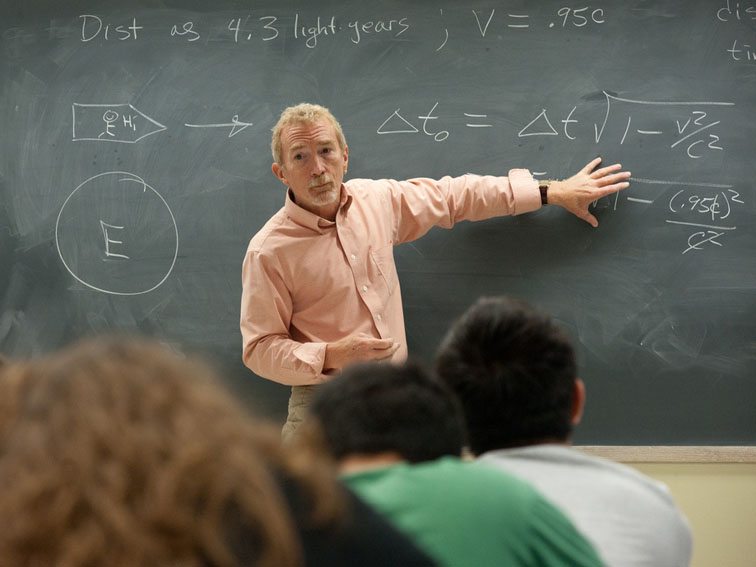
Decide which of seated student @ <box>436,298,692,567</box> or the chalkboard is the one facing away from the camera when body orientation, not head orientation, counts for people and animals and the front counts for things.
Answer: the seated student

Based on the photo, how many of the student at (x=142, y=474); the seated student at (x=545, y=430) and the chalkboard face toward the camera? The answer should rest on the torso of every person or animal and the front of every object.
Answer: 1

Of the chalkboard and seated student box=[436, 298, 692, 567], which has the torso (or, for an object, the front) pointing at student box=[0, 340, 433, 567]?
the chalkboard

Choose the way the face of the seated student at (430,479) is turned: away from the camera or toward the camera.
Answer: away from the camera

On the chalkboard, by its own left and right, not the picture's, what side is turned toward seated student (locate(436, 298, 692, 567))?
front

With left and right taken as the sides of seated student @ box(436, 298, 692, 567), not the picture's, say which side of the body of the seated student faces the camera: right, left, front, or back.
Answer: back

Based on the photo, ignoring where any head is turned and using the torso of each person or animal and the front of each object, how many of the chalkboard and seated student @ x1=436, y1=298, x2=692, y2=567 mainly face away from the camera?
1

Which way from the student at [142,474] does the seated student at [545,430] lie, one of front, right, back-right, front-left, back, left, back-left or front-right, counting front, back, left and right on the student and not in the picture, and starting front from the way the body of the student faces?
front-right

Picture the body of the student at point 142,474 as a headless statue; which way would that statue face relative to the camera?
away from the camera

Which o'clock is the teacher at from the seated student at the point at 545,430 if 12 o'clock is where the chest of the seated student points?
The teacher is roughly at 11 o'clock from the seated student.

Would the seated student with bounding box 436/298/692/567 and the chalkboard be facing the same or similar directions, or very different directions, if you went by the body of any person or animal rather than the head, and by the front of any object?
very different directions

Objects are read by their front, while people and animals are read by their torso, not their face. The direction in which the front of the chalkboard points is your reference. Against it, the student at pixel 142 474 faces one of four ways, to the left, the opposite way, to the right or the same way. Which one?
the opposite way

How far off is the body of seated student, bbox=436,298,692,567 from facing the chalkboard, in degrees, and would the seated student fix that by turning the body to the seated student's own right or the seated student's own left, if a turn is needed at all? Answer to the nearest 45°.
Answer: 0° — they already face it

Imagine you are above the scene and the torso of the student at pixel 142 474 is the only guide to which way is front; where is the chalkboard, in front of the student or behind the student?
in front

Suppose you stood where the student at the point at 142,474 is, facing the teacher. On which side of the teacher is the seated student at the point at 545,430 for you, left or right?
right
